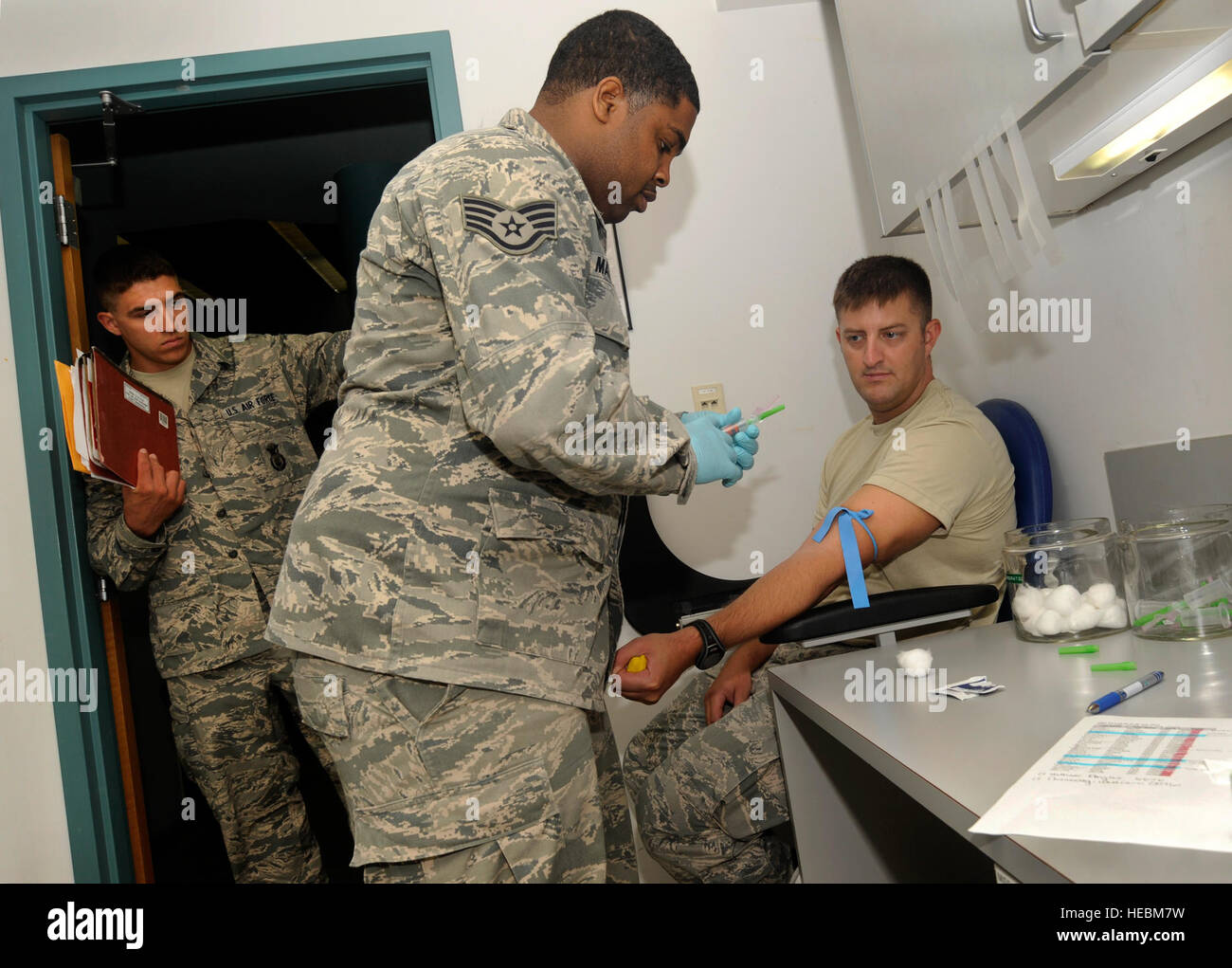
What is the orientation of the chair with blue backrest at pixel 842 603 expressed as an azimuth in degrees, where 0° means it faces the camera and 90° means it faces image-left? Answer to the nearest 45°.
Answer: approximately 45°

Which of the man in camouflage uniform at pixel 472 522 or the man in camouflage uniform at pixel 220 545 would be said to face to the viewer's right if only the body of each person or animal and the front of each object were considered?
the man in camouflage uniform at pixel 472 522

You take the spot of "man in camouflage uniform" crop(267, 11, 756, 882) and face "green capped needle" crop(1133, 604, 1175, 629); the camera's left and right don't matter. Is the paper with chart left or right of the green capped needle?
right

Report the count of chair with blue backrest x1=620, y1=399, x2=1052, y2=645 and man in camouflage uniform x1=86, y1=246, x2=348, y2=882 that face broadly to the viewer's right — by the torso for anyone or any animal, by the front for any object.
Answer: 0

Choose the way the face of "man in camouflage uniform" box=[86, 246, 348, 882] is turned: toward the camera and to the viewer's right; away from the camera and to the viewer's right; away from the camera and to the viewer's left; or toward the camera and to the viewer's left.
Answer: toward the camera and to the viewer's right

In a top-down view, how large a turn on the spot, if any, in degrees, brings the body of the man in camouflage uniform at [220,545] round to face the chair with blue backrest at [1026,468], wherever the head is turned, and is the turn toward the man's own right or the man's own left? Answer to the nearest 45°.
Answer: approximately 45° to the man's own left

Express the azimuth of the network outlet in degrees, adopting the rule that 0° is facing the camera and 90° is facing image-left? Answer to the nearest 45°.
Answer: approximately 0°

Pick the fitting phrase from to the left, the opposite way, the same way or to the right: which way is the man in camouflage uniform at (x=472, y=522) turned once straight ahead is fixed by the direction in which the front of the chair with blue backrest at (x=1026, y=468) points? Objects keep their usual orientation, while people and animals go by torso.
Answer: the opposite way

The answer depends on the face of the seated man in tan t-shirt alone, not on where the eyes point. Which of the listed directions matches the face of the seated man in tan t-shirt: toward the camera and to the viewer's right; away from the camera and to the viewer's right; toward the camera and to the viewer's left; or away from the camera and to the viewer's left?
toward the camera and to the viewer's left

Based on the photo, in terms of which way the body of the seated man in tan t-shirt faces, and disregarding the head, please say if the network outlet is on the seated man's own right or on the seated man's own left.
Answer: on the seated man's own right
